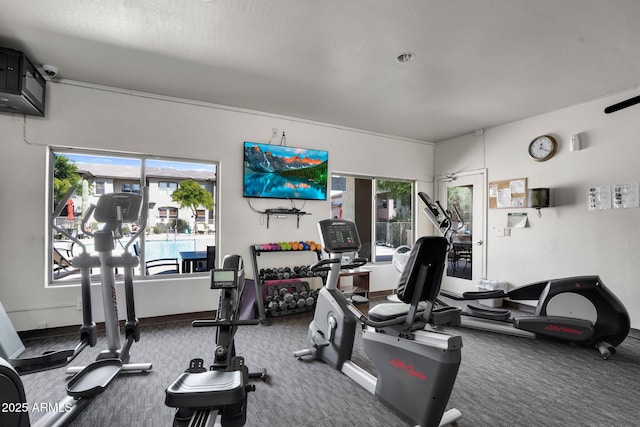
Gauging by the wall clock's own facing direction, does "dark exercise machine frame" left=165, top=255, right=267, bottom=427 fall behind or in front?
in front

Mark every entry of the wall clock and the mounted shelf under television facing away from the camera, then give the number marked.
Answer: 0

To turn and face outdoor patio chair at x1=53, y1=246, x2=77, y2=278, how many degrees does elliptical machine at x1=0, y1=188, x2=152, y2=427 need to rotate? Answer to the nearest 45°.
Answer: approximately 45° to its left

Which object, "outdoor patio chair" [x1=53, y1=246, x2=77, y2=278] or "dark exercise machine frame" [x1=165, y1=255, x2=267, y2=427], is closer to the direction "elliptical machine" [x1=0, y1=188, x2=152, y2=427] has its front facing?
the outdoor patio chair

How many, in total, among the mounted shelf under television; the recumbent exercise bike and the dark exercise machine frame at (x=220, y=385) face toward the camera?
1

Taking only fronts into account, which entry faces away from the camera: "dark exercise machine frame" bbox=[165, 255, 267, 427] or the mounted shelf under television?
the dark exercise machine frame

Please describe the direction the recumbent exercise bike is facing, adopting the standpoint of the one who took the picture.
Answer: facing away from the viewer and to the left of the viewer

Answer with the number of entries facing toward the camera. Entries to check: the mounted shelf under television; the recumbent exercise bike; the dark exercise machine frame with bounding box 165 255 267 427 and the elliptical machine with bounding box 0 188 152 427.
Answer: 1

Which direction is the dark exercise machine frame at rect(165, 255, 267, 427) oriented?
away from the camera

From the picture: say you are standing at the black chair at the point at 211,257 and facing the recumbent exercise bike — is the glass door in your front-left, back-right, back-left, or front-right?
front-left

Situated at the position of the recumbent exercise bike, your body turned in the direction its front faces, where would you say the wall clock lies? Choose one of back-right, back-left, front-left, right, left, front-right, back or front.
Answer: right

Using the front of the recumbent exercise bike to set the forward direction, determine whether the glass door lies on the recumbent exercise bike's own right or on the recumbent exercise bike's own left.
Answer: on the recumbent exercise bike's own right

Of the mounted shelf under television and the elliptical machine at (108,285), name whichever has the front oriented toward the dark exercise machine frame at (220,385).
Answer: the mounted shelf under television

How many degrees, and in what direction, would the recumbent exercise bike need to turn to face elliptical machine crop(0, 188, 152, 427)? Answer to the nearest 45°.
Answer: approximately 45° to its left

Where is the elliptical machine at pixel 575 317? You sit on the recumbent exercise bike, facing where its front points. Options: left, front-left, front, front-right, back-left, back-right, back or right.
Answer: right

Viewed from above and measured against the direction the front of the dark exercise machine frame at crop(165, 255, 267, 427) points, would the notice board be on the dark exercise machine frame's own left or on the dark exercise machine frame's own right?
on the dark exercise machine frame's own right

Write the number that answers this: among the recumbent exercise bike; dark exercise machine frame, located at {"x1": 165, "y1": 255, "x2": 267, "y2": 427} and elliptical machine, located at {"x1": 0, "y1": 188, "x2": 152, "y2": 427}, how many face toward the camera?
0

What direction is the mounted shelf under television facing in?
toward the camera

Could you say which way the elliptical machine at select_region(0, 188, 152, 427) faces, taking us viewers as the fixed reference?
facing away from the viewer and to the right of the viewer

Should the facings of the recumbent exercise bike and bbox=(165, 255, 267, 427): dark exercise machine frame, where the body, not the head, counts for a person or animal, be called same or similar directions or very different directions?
same or similar directions

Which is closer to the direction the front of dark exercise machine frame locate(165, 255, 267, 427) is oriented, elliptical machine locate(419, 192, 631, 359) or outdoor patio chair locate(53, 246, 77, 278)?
the outdoor patio chair
